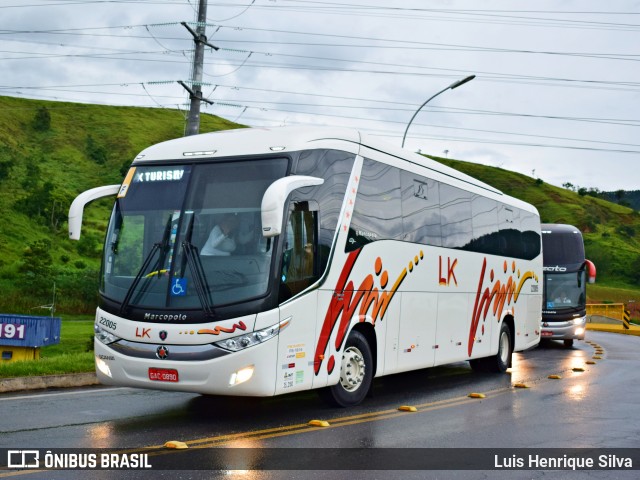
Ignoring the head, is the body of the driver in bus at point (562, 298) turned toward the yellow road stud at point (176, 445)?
yes

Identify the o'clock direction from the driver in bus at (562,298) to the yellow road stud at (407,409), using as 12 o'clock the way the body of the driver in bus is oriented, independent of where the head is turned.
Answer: The yellow road stud is roughly at 12 o'clock from the driver in bus.

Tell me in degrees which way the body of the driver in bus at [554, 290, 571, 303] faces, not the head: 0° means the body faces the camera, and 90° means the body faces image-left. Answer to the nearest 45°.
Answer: approximately 0°

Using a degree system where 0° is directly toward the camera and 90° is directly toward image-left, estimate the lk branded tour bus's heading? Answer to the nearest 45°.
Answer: approximately 45°

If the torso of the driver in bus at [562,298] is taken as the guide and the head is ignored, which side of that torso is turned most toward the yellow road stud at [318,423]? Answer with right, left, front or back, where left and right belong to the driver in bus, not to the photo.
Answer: front

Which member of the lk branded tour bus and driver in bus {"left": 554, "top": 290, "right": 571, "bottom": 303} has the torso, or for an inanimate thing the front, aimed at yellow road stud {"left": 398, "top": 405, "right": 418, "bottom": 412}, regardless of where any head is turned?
the driver in bus

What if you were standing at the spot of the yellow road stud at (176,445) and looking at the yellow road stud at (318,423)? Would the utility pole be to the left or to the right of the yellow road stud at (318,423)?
left

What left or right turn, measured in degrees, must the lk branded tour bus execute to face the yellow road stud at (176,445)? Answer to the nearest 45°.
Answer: approximately 45° to its left

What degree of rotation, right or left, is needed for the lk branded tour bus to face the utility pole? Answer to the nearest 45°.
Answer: approximately 135° to its right

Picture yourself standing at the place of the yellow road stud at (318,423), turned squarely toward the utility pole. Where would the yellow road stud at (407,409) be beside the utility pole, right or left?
right

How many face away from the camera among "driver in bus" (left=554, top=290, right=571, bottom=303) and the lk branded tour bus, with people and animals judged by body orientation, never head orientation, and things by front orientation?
0
